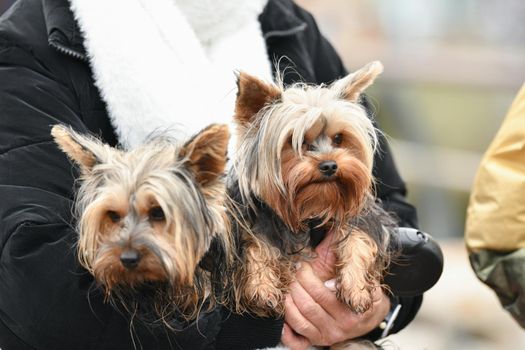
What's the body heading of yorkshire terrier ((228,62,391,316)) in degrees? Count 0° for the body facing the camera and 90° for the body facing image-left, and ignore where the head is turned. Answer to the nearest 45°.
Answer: approximately 0°

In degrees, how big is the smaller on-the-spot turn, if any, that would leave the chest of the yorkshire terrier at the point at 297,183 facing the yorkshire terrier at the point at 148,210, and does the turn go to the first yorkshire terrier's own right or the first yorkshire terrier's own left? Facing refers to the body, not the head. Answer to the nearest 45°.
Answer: approximately 45° to the first yorkshire terrier's own right

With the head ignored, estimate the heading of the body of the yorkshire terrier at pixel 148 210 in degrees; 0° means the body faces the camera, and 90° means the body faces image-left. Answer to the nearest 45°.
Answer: approximately 45°

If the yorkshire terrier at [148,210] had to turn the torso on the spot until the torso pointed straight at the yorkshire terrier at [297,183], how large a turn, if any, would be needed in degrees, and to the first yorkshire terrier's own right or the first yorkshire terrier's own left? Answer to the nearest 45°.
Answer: approximately 135° to the first yorkshire terrier's own left
